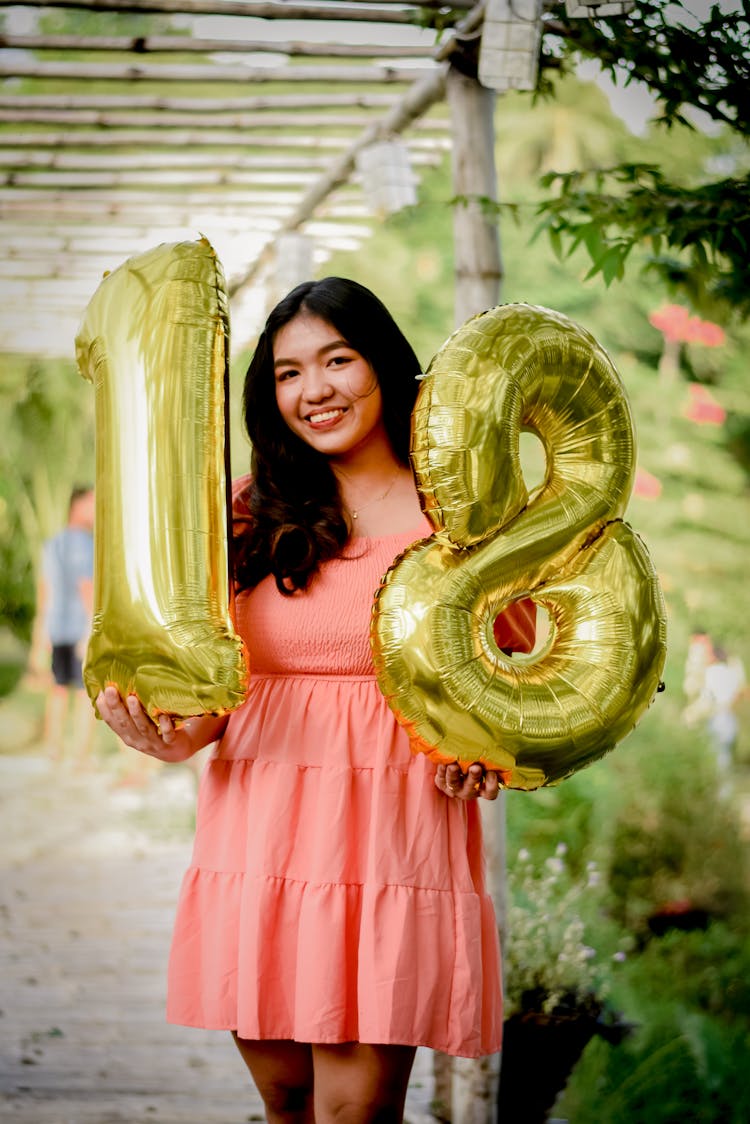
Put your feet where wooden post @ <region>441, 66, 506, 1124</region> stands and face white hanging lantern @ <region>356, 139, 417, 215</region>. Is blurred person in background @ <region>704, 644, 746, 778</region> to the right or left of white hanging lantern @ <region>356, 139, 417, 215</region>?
right

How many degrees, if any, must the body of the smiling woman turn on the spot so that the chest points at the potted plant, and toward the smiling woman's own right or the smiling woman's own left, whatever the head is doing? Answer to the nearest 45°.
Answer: approximately 135° to the smiling woman's own left

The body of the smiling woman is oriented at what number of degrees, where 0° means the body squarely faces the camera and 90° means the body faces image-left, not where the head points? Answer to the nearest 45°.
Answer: approximately 0°

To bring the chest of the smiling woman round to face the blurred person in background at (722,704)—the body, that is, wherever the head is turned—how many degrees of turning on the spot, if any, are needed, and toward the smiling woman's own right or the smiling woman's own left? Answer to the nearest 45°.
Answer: approximately 135° to the smiling woman's own left

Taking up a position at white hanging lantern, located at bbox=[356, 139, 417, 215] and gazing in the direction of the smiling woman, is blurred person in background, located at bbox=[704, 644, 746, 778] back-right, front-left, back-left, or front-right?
back-left

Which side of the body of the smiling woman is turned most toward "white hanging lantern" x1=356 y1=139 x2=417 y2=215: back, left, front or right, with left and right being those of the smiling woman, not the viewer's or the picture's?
back

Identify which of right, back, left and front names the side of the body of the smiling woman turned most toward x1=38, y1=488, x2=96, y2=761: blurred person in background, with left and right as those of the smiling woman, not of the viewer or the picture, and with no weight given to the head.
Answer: back
